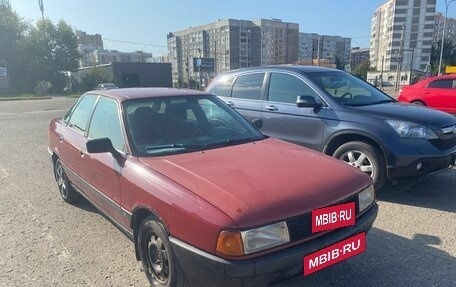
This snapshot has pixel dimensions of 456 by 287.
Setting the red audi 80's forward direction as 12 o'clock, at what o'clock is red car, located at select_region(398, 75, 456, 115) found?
The red car is roughly at 9 o'clock from the red audi 80.

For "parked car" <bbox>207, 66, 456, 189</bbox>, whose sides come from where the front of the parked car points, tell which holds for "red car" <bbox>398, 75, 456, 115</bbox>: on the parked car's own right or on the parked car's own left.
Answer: on the parked car's own left

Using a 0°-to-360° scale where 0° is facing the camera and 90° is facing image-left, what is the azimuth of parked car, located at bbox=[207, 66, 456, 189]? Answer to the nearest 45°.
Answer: approximately 315°

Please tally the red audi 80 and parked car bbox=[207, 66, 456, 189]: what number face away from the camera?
0

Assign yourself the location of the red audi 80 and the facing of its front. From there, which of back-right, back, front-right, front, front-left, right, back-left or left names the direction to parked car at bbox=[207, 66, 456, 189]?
left
